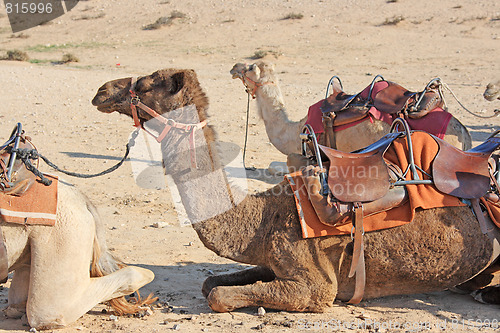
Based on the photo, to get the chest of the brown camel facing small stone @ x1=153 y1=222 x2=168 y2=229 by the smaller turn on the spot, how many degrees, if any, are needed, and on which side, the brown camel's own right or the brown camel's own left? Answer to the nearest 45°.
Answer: approximately 45° to the brown camel's own right

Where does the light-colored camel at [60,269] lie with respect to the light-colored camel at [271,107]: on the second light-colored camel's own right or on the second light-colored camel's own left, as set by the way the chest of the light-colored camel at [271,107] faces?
on the second light-colored camel's own left

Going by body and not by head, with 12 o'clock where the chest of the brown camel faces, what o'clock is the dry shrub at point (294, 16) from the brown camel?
The dry shrub is roughly at 3 o'clock from the brown camel.

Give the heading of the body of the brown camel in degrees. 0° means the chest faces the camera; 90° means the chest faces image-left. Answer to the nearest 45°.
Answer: approximately 90°

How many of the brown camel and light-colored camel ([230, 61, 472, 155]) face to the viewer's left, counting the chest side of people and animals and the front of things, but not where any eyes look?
2

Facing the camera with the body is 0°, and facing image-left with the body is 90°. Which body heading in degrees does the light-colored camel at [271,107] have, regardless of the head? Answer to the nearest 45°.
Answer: approximately 90°

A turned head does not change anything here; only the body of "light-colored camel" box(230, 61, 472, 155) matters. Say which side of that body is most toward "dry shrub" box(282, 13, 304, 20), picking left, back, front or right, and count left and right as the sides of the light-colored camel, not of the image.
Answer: right

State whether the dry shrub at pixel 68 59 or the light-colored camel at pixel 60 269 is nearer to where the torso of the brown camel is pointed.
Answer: the light-colored camel
